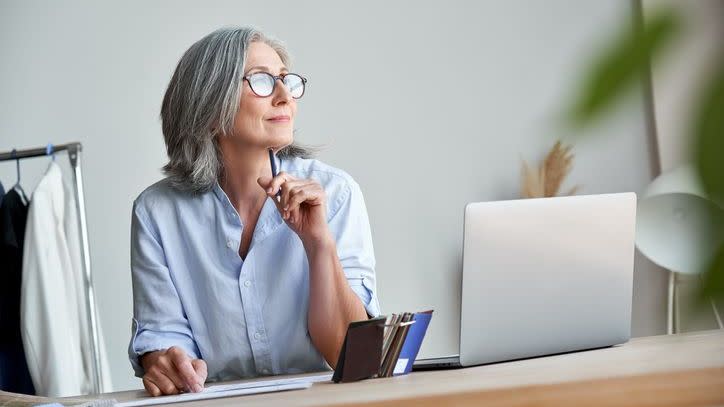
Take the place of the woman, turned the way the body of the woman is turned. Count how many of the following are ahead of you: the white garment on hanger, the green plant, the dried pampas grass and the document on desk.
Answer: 2

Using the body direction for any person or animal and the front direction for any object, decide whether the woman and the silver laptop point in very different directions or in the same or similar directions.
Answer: very different directions

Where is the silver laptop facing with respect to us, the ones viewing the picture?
facing away from the viewer and to the left of the viewer

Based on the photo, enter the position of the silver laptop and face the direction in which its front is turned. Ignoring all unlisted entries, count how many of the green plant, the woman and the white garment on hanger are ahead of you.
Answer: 2

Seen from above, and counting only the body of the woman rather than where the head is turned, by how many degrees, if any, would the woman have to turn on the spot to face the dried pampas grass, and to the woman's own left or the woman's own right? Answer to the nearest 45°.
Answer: approximately 135° to the woman's own left

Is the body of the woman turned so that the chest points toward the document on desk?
yes

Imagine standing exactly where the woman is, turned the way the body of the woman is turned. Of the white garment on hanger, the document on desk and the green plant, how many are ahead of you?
2

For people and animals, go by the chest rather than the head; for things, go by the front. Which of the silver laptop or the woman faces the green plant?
the woman

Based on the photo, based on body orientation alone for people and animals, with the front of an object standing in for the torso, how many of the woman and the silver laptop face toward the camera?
1

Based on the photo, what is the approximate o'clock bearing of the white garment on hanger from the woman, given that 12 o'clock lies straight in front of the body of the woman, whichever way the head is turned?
The white garment on hanger is roughly at 5 o'clock from the woman.

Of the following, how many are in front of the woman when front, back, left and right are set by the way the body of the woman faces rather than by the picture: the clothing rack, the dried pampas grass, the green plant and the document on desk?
2

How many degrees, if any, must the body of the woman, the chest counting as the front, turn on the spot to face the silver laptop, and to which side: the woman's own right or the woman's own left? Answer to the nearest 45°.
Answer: approximately 45° to the woman's own left

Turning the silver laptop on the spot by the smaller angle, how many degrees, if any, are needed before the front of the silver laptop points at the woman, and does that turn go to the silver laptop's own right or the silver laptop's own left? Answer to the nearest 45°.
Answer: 0° — it already faces them
